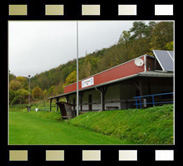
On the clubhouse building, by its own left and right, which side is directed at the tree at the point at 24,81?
right

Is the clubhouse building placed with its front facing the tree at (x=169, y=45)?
no

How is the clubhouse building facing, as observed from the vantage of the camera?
facing the viewer and to the left of the viewer

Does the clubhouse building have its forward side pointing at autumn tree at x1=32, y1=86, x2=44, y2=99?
no

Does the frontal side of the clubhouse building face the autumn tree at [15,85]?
no

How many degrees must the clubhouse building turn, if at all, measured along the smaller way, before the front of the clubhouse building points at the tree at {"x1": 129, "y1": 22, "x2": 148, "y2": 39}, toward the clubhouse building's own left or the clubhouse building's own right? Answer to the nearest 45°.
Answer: approximately 135° to the clubhouse building's own right

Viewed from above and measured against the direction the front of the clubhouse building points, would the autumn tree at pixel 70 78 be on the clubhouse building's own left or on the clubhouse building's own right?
on the clubhouse building's own right

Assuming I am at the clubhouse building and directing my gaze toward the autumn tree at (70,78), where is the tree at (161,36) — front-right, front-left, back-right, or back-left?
front-right

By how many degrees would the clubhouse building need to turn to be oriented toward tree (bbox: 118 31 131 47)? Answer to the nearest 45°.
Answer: approximately 135° to its right
